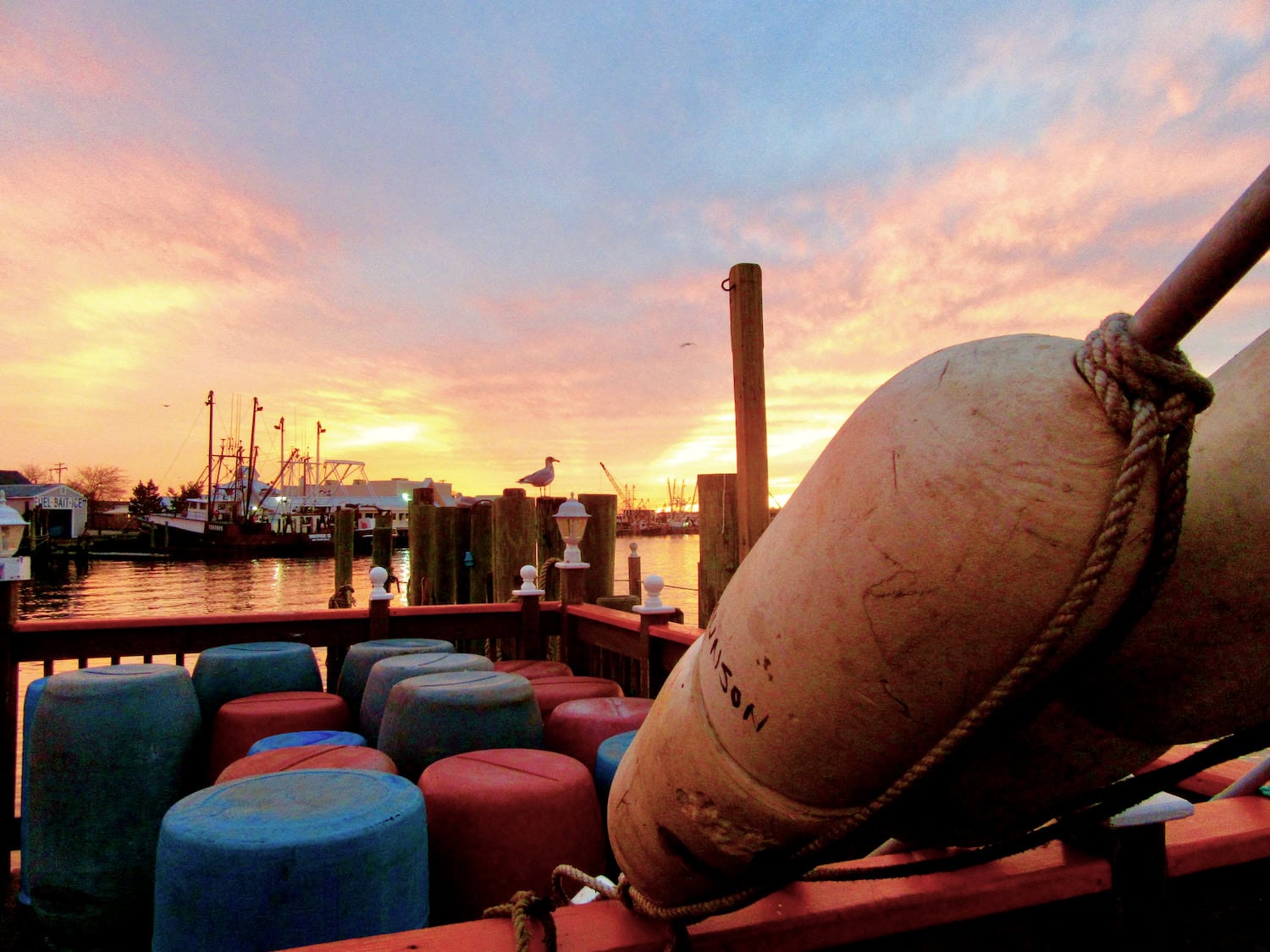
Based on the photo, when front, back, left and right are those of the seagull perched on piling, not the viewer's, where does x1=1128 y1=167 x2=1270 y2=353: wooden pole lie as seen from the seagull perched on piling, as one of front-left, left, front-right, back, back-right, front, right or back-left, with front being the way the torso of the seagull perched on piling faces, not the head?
right

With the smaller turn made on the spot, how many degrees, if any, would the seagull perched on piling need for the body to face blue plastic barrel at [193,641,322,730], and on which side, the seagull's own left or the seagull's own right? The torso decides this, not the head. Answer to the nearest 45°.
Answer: approximately 90° to the seagull's own right

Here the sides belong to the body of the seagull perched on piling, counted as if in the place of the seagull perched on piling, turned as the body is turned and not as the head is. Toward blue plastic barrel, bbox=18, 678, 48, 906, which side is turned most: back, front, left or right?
right

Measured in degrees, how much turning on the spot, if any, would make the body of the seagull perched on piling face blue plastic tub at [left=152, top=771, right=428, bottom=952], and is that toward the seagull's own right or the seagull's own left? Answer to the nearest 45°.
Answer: approximately 90° to the seagull's own right

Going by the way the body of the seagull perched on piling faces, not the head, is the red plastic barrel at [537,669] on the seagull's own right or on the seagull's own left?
on the seagull's own right

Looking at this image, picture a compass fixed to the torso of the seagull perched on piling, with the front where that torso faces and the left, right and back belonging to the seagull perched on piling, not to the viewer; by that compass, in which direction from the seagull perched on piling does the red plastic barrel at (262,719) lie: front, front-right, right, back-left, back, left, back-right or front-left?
right

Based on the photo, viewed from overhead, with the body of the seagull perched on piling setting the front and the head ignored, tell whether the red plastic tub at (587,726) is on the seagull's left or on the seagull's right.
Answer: on the seagull's right

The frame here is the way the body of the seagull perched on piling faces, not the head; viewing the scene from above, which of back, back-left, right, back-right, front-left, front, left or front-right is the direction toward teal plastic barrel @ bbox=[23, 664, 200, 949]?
right

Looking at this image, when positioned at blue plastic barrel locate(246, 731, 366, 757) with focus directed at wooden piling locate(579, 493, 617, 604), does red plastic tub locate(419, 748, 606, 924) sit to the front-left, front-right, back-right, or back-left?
back-right

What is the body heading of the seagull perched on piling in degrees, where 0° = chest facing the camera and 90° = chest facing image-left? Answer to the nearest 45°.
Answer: approximately 270°

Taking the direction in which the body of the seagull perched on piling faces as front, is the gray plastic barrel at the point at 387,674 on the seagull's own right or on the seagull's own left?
on the seagull's own right
